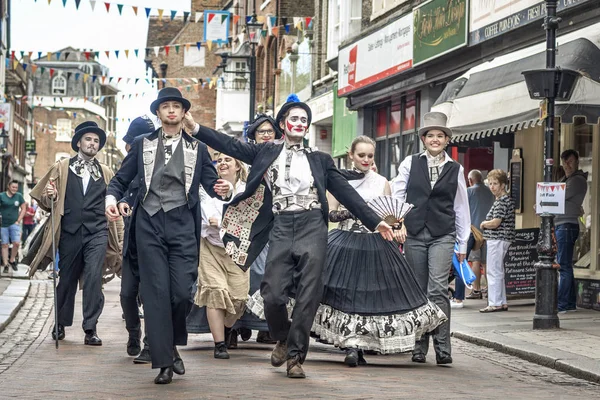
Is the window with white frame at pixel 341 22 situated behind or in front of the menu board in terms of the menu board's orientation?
behind

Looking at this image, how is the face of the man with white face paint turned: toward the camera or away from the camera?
toward the camera

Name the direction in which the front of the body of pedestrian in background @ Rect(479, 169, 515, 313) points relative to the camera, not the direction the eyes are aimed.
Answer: to the viewer's left

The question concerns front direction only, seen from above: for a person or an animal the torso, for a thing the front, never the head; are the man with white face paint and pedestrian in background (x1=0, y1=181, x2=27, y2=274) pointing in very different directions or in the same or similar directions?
same or similar directions

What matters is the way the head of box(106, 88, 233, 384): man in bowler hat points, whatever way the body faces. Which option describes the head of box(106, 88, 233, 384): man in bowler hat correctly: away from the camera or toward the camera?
toward the camera

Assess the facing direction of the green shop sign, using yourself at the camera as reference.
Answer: facing the viewer and to the left of the viewer

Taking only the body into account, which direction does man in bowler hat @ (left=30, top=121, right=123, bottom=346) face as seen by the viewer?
toward the camera

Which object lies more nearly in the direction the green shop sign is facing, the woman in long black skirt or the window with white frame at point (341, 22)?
the woman in long black skirt

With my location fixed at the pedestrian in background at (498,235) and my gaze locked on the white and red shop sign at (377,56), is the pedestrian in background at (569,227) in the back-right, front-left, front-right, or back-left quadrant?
back-right

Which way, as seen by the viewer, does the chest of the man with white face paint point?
toward the camera
